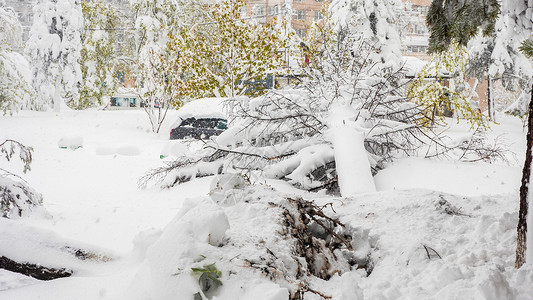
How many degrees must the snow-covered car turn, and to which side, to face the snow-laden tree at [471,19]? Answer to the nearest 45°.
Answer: approximately 90° to its right
